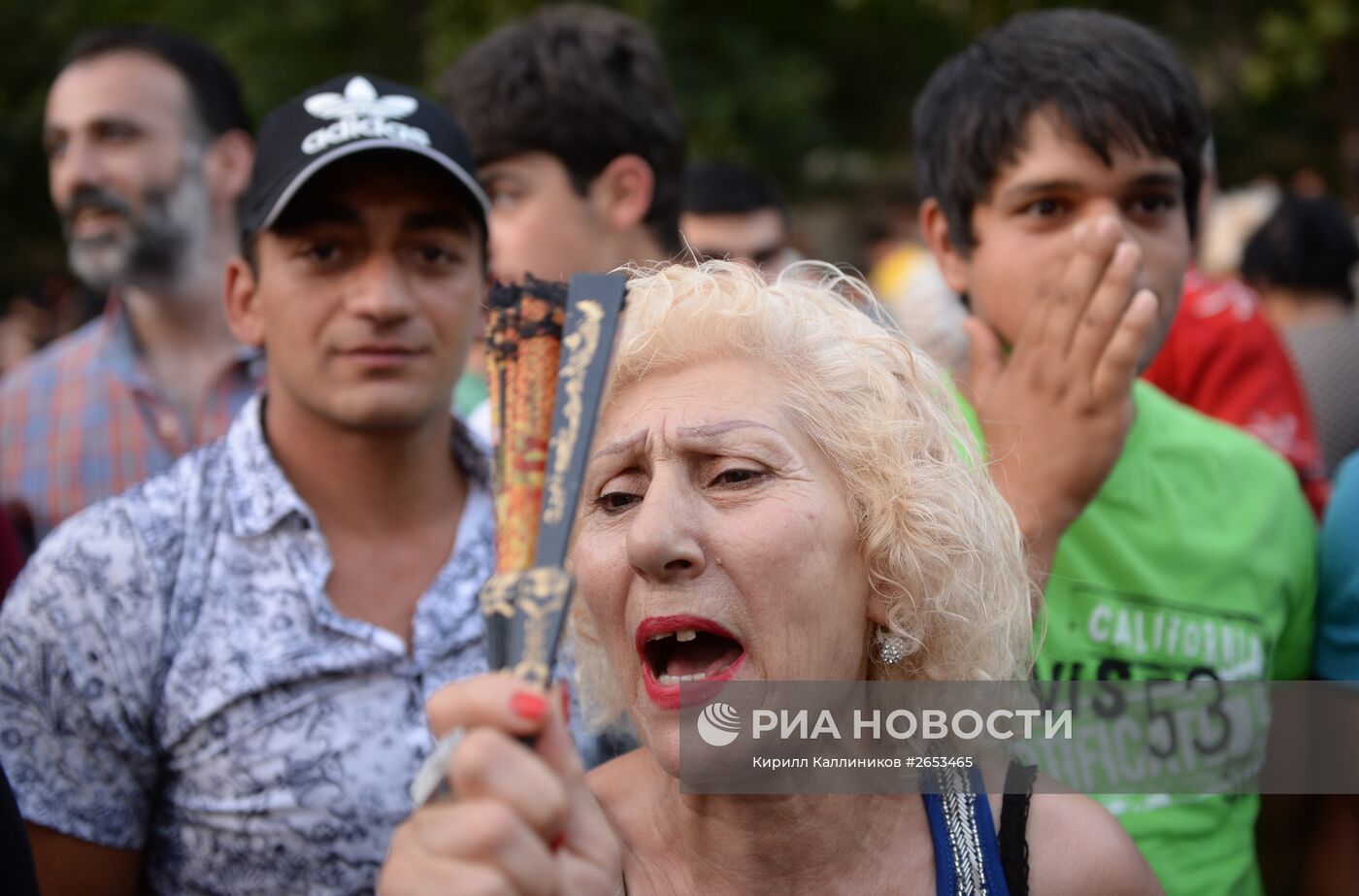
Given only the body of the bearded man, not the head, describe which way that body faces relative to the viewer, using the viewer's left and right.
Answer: facing the viewer and to the left of the viewer

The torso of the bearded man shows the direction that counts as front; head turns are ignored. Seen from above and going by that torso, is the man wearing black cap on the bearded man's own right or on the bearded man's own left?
on the bearded man's own left

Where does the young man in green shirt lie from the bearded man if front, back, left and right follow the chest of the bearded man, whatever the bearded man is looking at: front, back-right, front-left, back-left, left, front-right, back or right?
left

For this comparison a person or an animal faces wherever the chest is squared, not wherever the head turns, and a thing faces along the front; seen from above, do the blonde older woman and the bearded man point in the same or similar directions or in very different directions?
same or similar directions

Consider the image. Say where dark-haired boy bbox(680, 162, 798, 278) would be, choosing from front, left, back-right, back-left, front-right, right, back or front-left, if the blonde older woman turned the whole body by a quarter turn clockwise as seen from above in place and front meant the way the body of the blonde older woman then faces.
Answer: front-right

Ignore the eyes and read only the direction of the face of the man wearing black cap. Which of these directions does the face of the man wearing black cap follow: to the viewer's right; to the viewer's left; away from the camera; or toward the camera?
toward the camera
